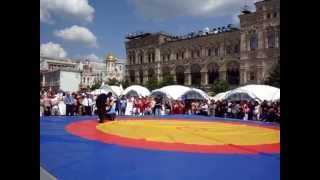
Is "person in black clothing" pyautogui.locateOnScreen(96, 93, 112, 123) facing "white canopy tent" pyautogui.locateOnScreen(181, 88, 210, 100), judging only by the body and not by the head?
no

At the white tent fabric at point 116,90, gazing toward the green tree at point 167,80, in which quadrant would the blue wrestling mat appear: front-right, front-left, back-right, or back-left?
back-right

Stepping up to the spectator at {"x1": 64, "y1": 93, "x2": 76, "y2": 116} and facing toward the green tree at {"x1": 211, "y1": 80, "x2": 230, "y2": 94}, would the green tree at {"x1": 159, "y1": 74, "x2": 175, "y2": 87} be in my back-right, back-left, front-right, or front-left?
front-left

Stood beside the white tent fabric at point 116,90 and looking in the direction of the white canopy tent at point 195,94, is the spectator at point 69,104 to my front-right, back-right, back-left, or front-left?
back-right

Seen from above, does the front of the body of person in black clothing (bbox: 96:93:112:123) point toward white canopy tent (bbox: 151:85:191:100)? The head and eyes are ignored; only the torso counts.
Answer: no

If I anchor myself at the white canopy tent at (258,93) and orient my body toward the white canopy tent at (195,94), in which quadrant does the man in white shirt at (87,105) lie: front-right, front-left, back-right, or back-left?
front-left

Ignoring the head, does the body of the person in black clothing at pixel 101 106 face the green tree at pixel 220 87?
no

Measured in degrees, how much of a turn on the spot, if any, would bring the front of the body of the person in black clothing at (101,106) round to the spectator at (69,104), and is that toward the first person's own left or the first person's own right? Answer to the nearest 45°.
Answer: approximately 90° to the first person's own left

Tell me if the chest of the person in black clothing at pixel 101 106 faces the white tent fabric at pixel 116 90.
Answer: no
